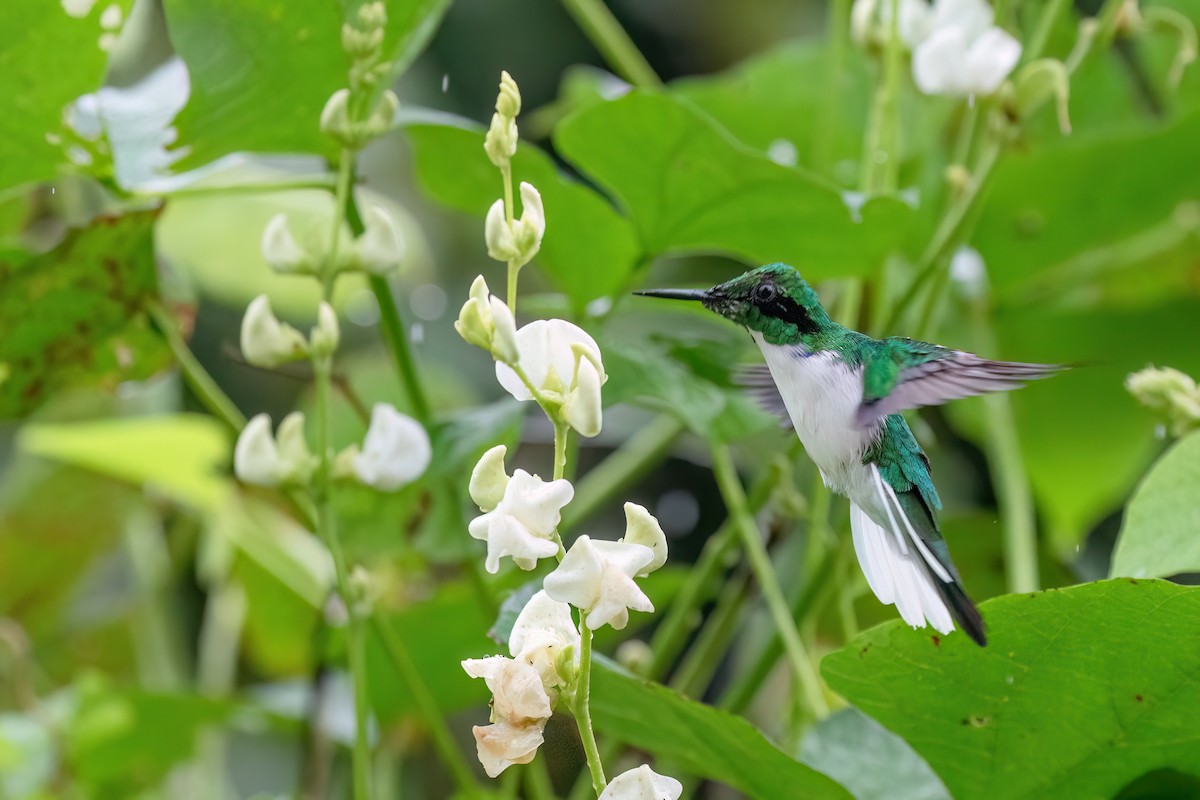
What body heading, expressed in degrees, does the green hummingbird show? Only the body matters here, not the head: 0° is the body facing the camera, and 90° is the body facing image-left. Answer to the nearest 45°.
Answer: approximately 90°
